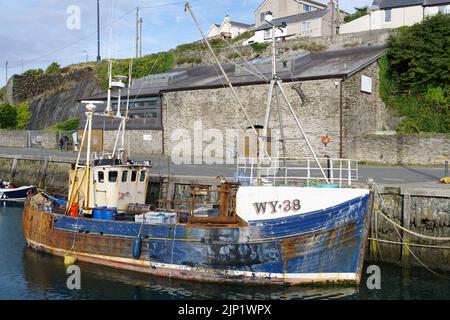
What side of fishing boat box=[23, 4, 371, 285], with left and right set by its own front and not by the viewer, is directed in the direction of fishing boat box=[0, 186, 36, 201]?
back

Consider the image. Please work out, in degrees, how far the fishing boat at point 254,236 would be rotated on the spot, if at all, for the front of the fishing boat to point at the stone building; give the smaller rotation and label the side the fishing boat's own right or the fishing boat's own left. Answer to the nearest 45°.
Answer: approximately 135° to the fishing boat's own left

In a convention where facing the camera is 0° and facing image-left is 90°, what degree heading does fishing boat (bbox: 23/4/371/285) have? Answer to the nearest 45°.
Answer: approximately 315°
